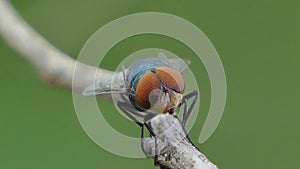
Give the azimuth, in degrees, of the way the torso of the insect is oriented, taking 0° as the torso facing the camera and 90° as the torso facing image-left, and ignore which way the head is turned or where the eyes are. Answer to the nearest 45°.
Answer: approximately 315°
